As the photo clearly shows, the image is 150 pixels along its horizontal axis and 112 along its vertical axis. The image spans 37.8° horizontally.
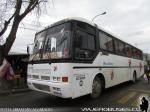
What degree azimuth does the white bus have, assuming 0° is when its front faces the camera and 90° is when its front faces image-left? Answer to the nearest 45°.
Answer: approximately 45°
